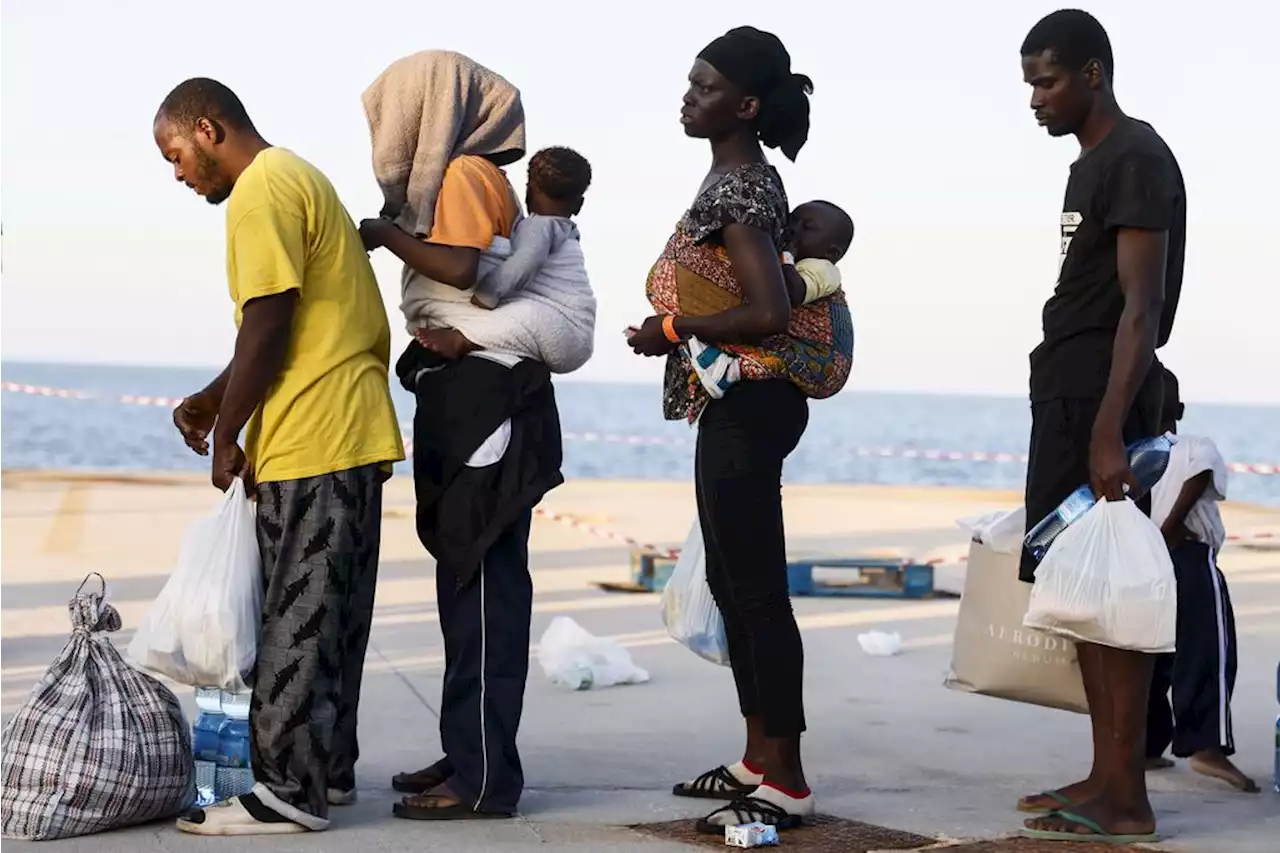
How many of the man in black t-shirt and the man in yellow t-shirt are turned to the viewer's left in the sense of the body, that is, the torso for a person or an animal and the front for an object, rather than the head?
2

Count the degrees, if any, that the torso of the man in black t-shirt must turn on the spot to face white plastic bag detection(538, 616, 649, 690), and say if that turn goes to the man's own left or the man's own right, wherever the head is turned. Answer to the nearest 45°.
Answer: approximately 45° to the man's own right

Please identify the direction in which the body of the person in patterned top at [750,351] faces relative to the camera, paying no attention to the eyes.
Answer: to the viewer's left

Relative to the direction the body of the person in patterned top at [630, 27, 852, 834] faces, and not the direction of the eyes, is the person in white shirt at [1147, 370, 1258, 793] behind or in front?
behind

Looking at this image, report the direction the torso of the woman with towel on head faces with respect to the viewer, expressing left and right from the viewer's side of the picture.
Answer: facing to the left of the viewer

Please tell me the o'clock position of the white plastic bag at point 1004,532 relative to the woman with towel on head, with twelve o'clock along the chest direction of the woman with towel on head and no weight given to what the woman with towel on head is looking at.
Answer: The white plastic bag is roughly at 6 o'clock from the woman with towel on head.

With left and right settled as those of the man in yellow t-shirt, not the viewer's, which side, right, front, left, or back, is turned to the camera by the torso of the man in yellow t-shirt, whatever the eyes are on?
left

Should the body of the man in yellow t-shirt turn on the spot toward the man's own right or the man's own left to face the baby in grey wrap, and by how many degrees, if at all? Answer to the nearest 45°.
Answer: approximately 135° to the man's own right

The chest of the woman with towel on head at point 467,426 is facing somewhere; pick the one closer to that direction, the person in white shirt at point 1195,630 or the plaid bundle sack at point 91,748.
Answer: the plaid bundle sack

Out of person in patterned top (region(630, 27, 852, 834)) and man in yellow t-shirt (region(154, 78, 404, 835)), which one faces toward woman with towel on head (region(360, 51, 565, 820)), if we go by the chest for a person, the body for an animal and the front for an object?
the person in patterned top

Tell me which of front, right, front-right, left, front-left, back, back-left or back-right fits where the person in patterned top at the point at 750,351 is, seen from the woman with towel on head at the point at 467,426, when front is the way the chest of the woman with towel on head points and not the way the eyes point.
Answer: back

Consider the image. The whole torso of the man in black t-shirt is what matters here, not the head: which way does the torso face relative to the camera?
to the viewer's left
